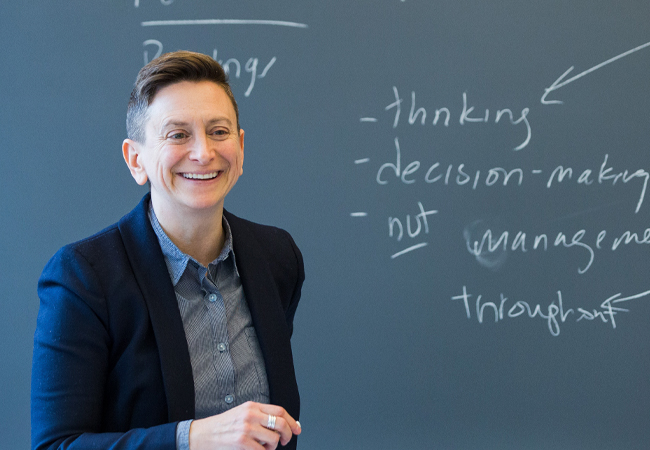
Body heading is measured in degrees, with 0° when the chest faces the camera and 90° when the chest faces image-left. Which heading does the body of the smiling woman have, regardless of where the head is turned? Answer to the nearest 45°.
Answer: approximately 315°

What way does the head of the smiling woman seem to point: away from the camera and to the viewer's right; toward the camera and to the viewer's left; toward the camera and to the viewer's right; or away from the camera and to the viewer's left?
toward the camera and to the viewer's right
